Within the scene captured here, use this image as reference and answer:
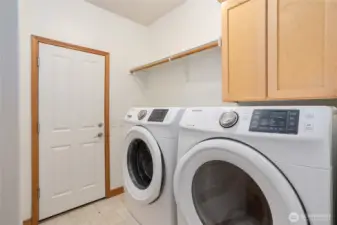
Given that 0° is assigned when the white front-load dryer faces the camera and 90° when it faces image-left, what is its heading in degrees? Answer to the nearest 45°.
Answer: approximately 45°

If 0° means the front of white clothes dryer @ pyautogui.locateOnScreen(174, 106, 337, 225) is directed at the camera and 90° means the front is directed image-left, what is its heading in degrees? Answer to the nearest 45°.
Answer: approximately 45°

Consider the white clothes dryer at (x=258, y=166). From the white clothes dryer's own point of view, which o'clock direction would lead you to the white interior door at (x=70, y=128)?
The white interior door is roughly at 2 o'clock from the white clothes dryer.

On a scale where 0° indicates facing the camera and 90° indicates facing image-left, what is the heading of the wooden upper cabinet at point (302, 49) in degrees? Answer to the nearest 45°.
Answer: approximately 0°
